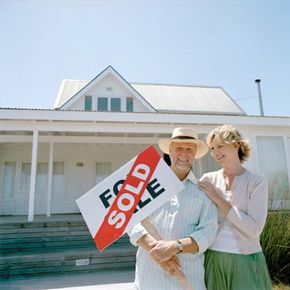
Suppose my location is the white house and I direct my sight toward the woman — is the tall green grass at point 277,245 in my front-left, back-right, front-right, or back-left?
front-left

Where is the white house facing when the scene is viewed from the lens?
facing the viewer

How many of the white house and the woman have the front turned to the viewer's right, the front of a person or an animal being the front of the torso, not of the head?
0

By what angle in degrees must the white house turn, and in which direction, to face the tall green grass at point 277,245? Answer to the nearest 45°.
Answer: approximately 45° to its left

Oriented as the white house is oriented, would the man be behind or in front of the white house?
in front

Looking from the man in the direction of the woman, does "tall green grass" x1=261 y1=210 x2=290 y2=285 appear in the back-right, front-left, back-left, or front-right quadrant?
front-left

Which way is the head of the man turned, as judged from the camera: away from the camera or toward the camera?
toward the camera

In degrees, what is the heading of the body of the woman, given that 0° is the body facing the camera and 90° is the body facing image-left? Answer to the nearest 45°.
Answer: approximately 45°

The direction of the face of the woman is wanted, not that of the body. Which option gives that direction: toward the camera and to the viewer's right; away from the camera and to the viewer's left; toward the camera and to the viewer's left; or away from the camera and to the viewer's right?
toward the camera and to the viewer's left

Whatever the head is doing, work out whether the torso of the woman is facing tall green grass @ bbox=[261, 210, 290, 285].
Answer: no
